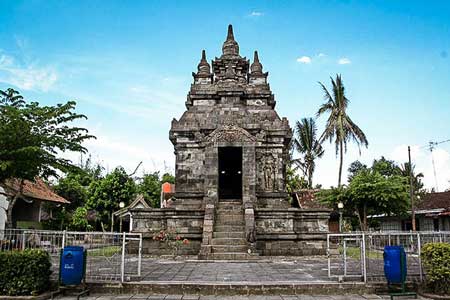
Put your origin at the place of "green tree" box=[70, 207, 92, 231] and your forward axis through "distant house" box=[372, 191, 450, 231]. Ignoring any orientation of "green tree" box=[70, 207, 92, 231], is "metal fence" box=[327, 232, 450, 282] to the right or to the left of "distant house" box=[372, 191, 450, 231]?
right

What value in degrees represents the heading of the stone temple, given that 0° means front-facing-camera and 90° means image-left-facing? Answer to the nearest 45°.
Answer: approximately 0°

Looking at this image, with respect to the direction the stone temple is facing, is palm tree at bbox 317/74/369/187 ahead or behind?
behind

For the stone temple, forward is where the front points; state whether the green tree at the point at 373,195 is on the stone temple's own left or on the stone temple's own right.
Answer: on the stone temple's own left

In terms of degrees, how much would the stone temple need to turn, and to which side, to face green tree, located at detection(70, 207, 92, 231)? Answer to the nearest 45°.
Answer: approximately 135° to its right

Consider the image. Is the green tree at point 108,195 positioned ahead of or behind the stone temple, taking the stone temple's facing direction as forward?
behind

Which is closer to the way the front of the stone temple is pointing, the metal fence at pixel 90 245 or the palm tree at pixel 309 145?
the metal fence

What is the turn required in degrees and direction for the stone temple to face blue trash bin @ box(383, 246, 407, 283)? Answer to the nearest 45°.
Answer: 0° — it already faces it
